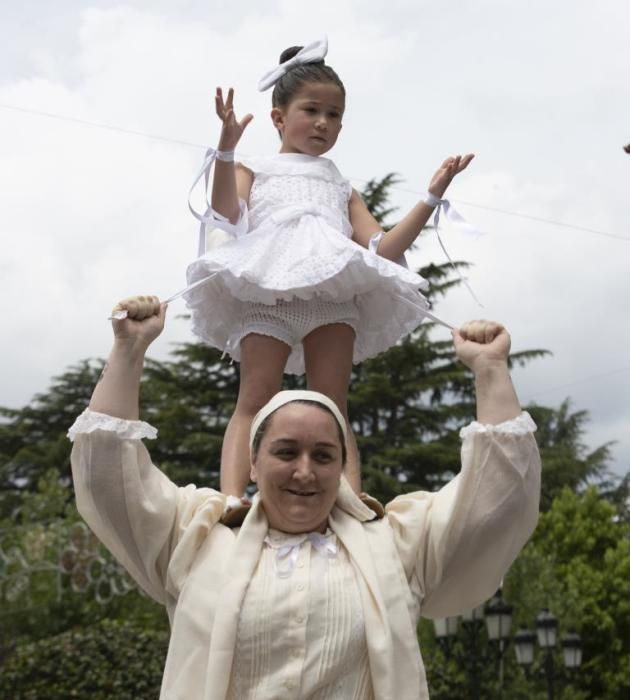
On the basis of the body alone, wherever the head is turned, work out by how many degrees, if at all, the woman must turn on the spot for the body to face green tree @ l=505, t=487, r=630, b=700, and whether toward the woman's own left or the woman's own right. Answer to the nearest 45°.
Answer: approximately 180°

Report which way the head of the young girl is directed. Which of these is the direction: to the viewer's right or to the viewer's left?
to the viewer's right

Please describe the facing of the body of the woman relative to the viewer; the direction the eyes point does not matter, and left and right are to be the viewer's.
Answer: facing the viewer

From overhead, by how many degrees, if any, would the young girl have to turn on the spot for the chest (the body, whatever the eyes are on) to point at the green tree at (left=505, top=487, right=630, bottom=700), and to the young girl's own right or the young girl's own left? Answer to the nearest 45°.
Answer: approximately 180°

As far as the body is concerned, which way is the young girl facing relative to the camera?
toward the camera
